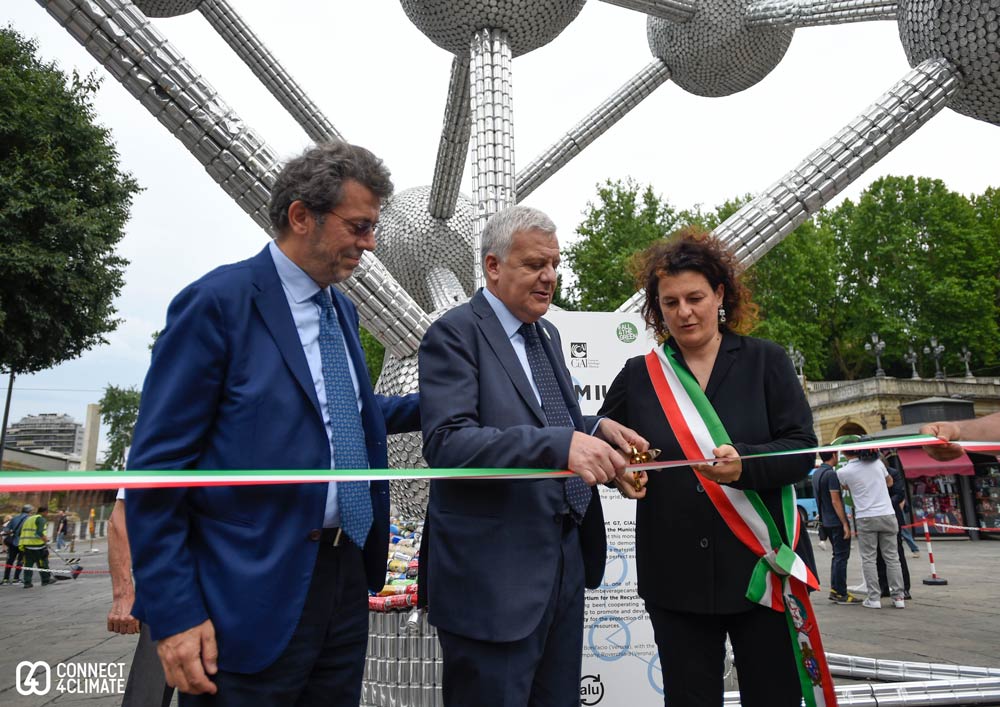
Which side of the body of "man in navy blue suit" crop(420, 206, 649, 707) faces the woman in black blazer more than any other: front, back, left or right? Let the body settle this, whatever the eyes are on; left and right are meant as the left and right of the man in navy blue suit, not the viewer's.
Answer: left

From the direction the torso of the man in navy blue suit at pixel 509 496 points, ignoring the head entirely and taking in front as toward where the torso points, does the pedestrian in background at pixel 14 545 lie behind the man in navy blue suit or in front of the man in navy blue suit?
behind

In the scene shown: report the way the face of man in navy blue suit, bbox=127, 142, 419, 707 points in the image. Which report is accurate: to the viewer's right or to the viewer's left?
to the viewer's right

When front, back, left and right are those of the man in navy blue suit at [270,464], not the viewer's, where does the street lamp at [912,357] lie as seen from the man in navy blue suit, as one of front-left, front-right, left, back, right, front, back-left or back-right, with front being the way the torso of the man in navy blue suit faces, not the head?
left

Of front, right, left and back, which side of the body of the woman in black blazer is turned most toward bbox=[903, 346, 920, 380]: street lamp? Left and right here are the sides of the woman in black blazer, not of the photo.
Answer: back

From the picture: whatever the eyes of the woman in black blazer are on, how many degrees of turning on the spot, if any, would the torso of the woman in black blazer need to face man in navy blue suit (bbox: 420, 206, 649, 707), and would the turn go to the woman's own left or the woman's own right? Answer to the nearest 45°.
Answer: approximately 45° to the woman's own right

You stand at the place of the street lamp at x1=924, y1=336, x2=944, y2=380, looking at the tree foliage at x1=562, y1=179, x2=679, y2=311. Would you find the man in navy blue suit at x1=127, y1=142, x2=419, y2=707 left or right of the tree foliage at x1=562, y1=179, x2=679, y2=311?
left

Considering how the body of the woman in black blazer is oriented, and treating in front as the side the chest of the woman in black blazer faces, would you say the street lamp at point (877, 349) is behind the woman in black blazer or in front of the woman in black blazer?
behind

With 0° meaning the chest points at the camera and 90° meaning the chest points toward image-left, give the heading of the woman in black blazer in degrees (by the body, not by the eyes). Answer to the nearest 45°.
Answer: approximately 0°

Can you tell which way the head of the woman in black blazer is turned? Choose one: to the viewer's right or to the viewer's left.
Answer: to the viewer's left

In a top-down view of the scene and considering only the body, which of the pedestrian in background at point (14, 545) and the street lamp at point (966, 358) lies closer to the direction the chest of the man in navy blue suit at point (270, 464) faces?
the street lamp

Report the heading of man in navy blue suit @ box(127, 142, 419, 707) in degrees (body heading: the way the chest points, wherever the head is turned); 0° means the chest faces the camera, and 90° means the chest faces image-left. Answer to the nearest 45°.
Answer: approximately 315°

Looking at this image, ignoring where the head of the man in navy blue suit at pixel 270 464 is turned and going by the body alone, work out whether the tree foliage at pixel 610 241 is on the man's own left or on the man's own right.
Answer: on the man's own left

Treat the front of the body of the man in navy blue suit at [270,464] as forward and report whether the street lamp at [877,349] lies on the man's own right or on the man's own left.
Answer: on the man's own left

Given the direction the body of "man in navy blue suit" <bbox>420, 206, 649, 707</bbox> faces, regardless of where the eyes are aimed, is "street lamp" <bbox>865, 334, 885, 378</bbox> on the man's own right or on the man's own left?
on the man's own left

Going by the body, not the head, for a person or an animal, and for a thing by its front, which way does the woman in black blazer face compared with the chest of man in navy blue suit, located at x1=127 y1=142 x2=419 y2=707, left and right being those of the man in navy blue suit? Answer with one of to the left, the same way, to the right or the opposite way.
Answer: to the right

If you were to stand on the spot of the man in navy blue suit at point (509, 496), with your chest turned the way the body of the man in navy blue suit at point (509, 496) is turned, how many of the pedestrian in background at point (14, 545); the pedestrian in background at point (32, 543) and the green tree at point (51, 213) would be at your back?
3
